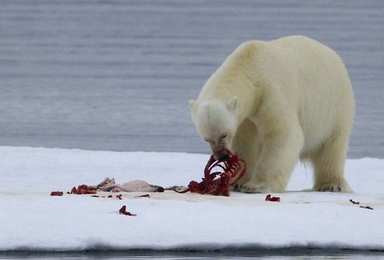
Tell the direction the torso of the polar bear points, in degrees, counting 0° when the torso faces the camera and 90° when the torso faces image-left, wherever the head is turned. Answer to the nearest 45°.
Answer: approximately 45°
